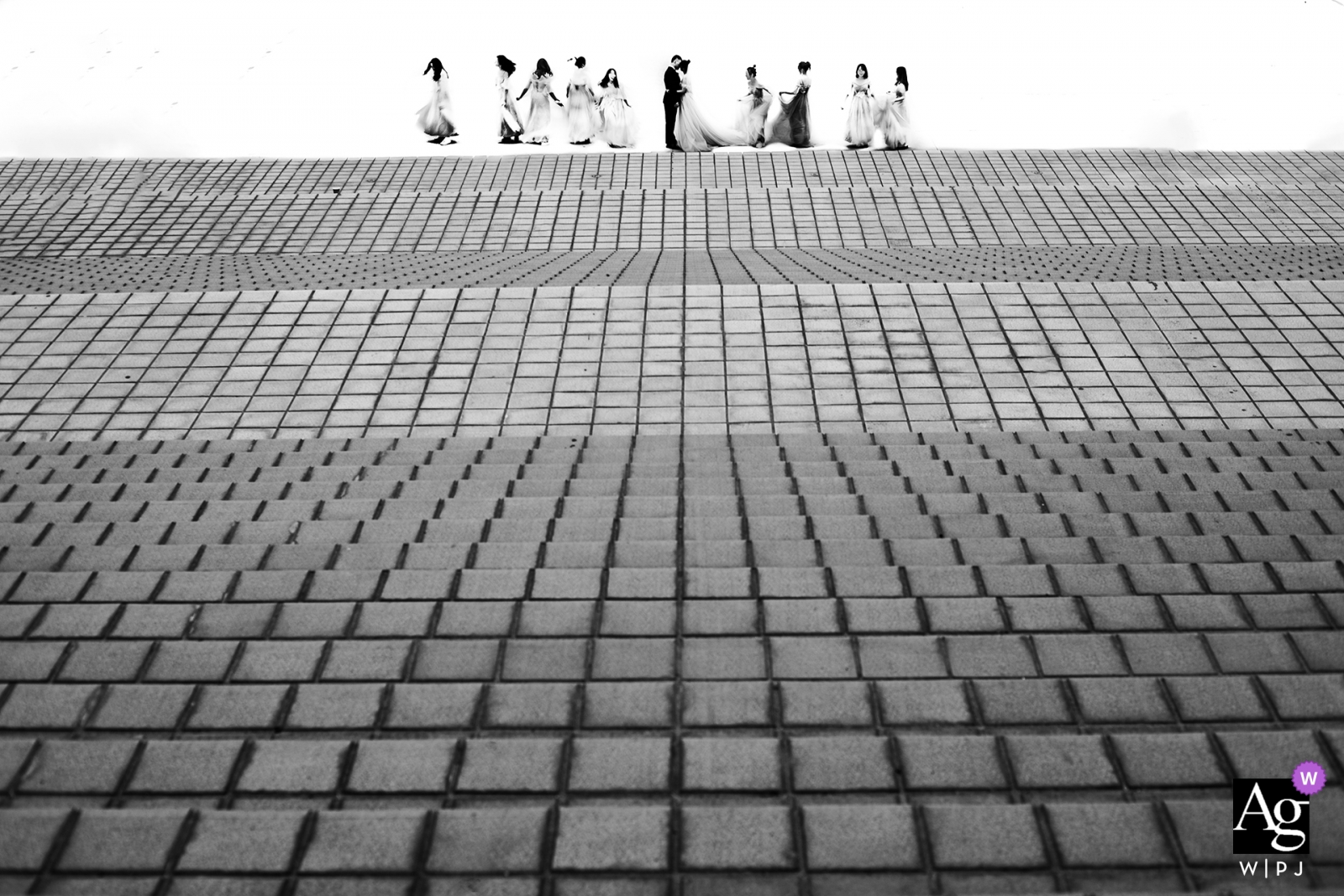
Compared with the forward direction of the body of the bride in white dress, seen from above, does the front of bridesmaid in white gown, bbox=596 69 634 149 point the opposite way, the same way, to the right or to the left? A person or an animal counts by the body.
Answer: to the left

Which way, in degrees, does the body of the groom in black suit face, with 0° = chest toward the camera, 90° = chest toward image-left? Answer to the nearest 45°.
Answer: approximately 270°

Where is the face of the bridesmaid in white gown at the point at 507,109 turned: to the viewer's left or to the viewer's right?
to the viewer's left

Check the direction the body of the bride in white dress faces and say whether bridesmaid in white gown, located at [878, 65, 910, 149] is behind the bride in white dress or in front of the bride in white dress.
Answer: behind

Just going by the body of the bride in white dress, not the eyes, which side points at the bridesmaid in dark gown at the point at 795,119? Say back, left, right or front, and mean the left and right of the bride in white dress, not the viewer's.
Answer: back

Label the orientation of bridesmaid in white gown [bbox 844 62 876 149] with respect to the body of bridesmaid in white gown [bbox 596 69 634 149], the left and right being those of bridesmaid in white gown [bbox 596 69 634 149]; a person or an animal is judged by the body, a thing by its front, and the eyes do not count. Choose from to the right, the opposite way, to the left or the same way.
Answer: the same way

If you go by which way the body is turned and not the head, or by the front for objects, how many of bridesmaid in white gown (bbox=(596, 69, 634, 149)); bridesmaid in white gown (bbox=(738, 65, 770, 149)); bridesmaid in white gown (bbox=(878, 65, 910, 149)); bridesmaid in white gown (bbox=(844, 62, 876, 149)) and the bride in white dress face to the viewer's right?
0

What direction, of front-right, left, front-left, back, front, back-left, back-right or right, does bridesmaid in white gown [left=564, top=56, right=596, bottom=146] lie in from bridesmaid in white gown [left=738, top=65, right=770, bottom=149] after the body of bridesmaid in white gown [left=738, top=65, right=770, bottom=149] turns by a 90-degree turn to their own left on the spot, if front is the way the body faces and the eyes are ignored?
back-right

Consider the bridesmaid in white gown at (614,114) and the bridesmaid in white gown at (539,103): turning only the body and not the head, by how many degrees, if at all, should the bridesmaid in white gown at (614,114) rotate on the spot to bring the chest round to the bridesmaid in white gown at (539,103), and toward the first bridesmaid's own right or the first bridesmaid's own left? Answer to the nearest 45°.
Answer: approximately 90° to the first bridesmaid's own right

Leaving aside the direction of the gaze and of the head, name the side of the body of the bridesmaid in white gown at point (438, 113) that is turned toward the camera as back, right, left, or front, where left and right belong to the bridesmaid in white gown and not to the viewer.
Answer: right

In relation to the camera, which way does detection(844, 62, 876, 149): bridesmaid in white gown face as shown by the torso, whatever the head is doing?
toward the camera

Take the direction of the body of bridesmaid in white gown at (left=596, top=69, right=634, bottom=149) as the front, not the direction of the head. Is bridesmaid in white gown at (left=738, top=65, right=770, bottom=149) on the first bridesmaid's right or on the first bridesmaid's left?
on the first bridesmaid's left

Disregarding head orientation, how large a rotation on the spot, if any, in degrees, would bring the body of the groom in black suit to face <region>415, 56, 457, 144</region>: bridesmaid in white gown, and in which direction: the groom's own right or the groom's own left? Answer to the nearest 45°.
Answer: approximately 180°
